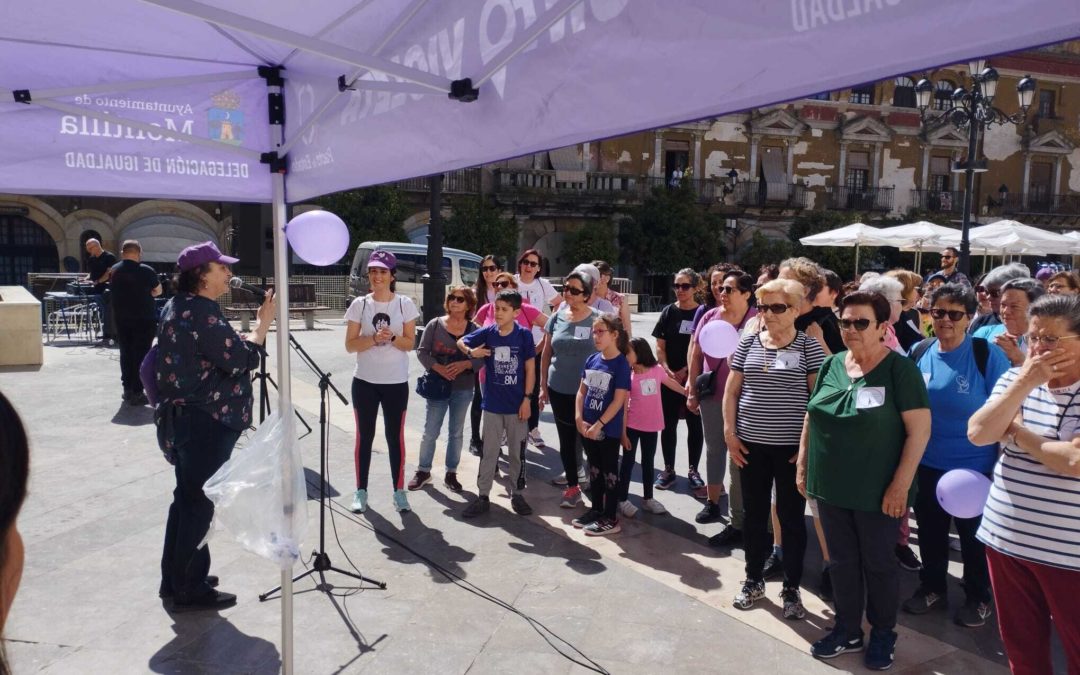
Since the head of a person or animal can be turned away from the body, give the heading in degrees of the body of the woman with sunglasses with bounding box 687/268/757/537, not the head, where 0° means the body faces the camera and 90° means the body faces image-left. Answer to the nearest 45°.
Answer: approximately 45°

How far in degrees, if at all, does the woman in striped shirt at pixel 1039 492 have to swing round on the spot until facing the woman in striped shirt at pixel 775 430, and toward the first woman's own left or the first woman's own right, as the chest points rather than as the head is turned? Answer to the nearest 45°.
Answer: approximately 90° to the first woman's own right

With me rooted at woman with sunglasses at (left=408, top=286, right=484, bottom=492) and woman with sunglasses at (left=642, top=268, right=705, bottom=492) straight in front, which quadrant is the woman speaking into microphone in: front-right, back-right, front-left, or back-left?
back-right

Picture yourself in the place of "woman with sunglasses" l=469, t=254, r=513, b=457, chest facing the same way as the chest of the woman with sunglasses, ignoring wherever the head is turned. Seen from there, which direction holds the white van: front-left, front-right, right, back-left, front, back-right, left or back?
back

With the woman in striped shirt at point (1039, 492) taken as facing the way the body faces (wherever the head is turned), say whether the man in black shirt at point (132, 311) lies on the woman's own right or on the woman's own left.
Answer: on the woman's own right

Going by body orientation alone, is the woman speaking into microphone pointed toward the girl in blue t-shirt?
yes

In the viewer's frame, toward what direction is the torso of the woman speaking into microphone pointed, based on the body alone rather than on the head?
to the viewer's right

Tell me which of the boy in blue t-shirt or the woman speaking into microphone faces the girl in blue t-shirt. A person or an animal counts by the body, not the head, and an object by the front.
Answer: the woman speaking into microphone

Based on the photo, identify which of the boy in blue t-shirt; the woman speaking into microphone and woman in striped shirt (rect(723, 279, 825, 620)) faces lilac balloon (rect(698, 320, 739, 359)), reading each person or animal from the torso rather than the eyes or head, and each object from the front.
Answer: the woman speaking into microphone
